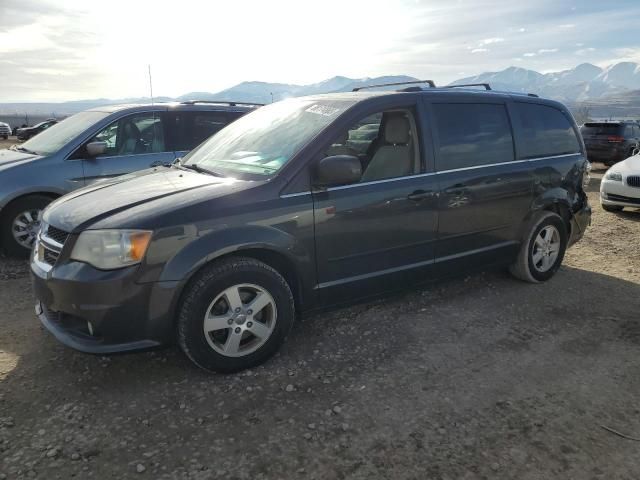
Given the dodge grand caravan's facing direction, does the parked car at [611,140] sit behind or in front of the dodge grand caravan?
behind

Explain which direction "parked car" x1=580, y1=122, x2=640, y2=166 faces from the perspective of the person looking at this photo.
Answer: facing away from the viewer and to the right of the viewer

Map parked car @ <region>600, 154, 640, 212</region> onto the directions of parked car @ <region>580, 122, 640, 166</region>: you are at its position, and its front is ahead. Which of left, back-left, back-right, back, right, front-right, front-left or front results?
back-right

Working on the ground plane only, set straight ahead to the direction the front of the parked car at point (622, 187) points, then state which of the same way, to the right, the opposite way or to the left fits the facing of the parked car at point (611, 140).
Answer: the opposite way

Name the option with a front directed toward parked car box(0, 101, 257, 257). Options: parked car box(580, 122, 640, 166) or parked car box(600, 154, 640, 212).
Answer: parked car box(600, 154, 640, 212)

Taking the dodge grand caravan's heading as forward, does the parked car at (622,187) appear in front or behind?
behind

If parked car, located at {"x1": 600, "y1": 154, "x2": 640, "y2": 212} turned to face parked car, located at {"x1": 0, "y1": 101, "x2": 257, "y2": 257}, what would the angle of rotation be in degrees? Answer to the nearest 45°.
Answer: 0° — it already faces it

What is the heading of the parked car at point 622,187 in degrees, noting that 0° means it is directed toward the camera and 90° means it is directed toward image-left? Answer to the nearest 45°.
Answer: approximately 45°
